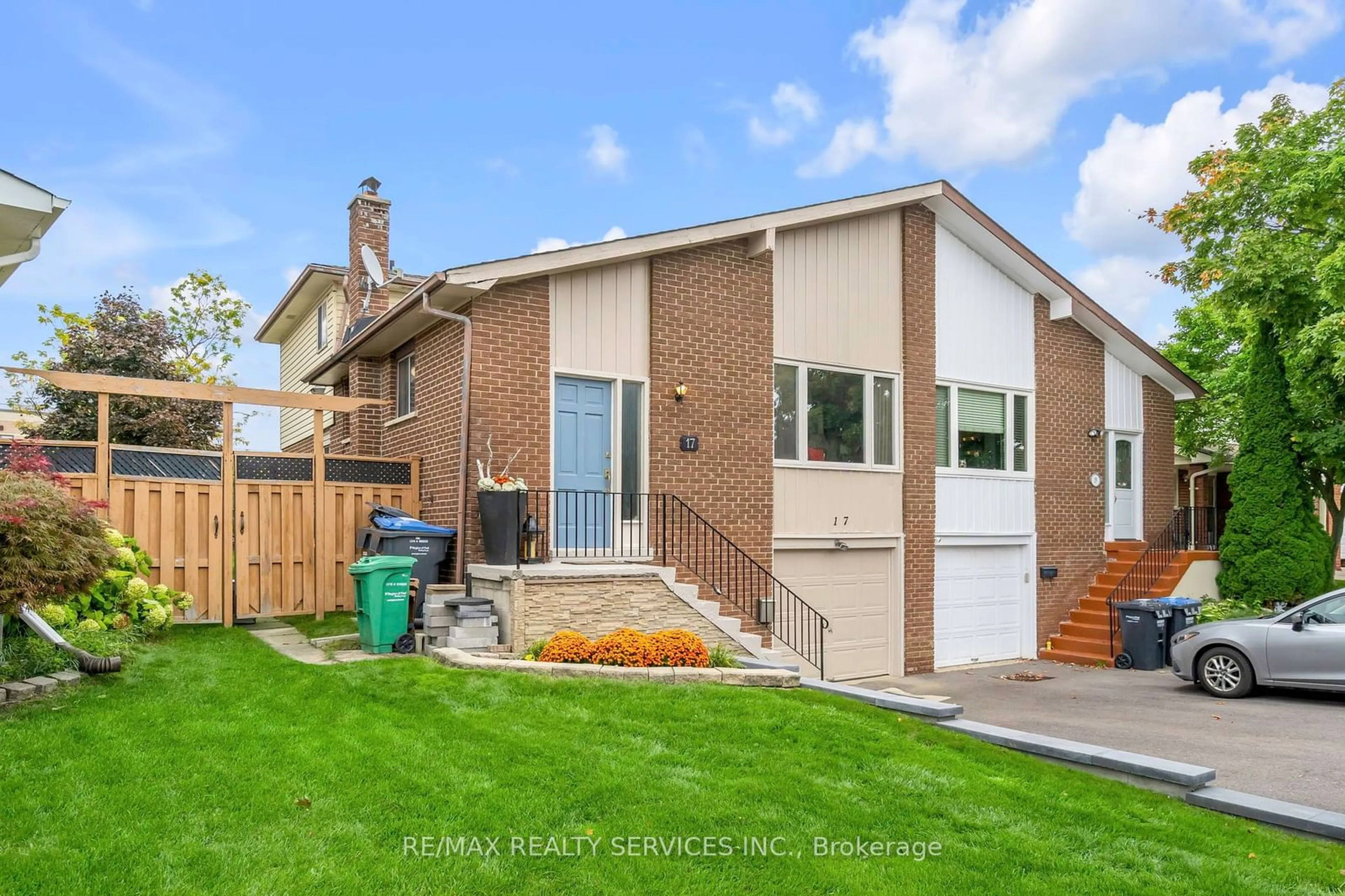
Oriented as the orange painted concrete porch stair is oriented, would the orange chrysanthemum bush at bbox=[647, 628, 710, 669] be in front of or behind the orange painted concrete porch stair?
in front

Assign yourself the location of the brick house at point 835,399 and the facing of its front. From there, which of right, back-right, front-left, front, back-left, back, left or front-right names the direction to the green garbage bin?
right

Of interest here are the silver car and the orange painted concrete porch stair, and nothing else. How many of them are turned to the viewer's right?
0

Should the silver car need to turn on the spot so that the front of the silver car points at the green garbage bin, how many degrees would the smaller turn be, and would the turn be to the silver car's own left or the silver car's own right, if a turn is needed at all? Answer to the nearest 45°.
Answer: approximately 45° to the silver car's own left

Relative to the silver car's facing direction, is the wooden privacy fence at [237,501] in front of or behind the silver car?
in front

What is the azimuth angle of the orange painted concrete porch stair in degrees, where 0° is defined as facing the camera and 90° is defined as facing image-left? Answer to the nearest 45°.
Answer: approximately 45°

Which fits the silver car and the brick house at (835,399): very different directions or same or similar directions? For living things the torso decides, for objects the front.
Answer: very different directions

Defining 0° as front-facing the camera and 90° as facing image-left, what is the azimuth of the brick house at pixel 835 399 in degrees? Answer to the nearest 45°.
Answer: approximately 315°

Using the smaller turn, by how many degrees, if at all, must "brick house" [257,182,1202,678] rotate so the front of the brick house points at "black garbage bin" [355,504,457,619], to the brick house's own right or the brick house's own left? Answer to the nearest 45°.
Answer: approximately 90° to the brick house's own right

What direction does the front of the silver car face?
to the viewer's left
